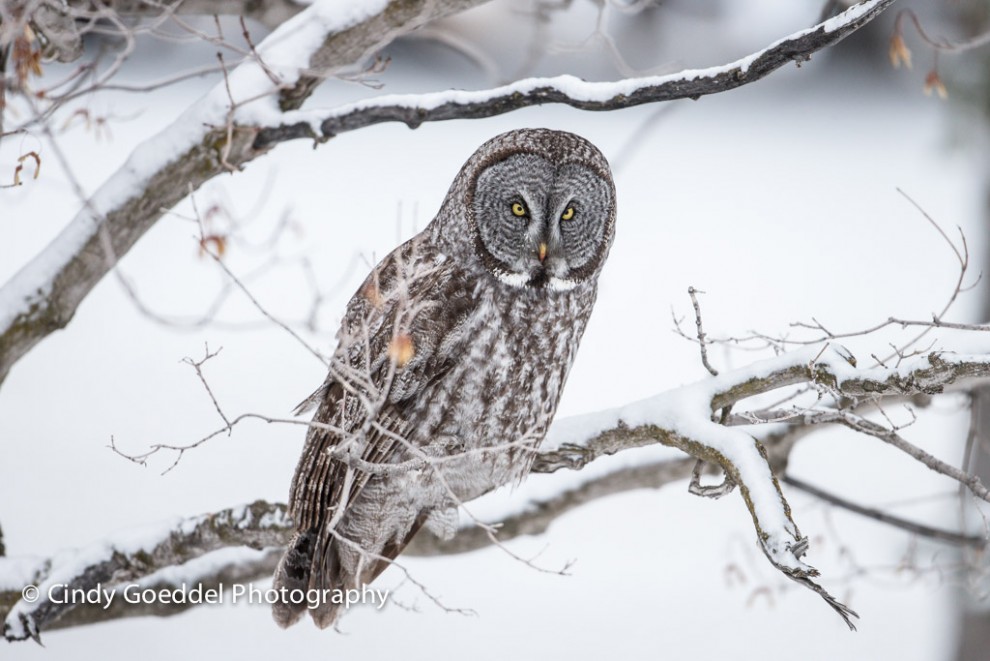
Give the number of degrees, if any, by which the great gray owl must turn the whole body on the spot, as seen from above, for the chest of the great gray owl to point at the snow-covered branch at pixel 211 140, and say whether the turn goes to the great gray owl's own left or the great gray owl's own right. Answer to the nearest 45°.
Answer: approximately 135° to the great gray owl's own right

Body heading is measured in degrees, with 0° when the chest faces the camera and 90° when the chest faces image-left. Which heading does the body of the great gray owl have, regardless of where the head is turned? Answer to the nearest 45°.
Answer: approximately 315°
